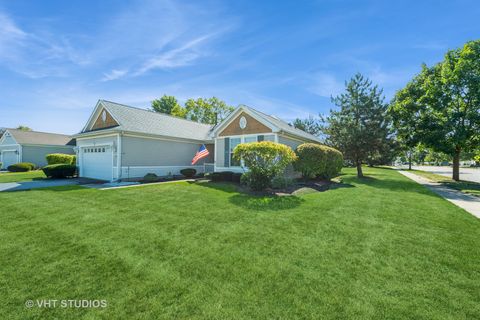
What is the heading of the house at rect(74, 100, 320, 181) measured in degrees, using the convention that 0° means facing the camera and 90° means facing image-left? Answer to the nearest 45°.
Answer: approximately 45°

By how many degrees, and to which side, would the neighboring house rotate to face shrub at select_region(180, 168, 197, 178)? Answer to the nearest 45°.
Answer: approximately 90° to its left

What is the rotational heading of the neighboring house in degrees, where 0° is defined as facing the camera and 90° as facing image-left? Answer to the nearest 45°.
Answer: approximately 45°

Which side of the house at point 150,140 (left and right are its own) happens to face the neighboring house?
right

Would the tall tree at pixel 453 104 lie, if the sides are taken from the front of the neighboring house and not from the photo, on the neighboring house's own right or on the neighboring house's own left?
on the neighboring house's own left

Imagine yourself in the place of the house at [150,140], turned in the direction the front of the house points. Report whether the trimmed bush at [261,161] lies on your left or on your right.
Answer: on your left

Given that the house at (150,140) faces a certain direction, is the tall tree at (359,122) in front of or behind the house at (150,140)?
behind
